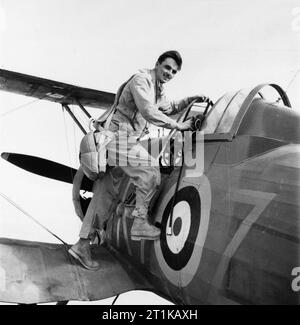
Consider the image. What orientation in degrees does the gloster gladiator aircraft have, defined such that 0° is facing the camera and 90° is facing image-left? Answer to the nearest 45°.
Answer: approximately 135°
